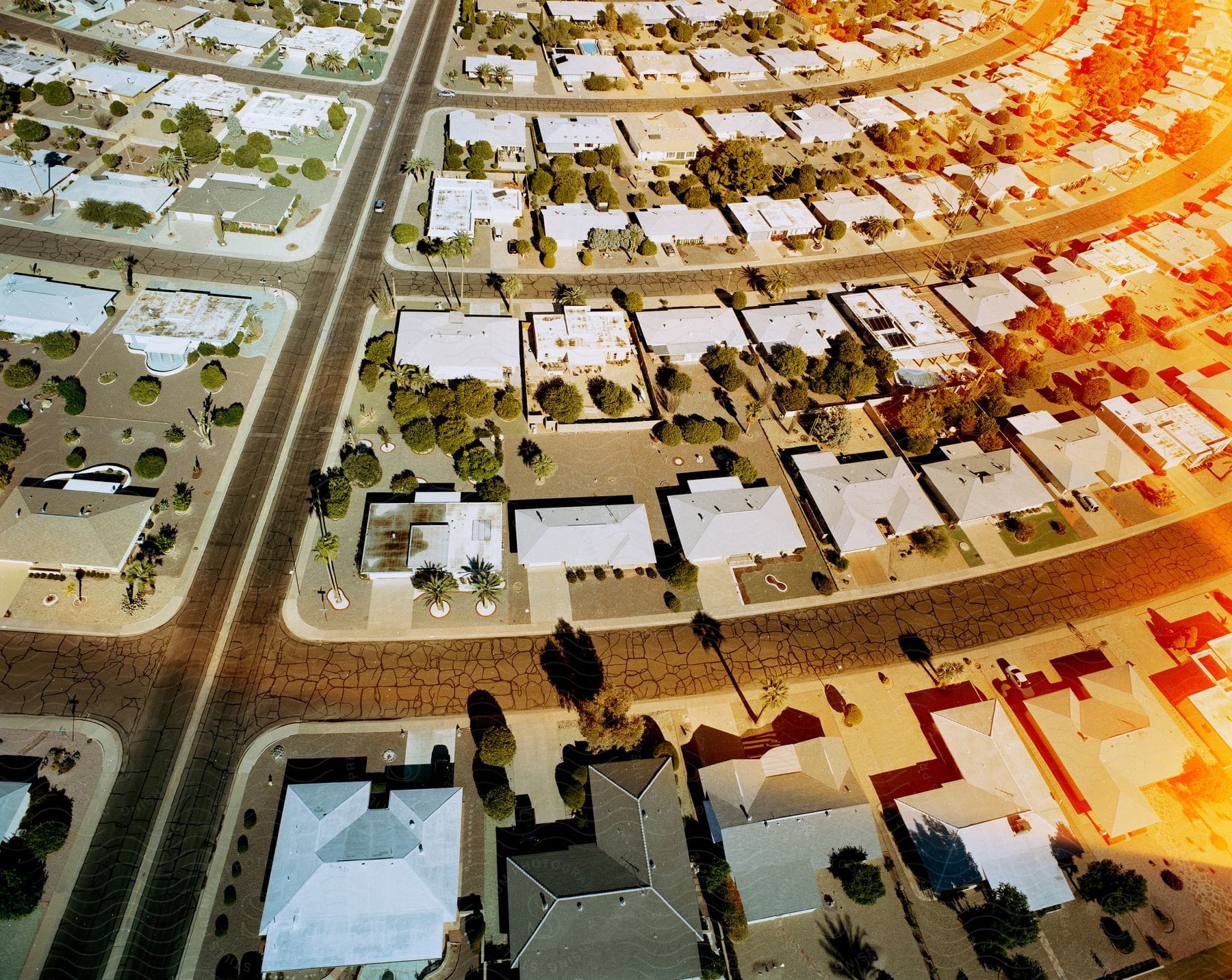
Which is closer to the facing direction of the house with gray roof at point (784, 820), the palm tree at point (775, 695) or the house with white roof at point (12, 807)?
the palm tree

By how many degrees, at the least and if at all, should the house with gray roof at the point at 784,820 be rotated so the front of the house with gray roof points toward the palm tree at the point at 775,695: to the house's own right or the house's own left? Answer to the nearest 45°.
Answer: approximately 45° to the house's own left

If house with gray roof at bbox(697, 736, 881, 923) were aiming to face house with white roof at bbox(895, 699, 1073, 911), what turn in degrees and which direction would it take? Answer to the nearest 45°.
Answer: approximately 45° to its right

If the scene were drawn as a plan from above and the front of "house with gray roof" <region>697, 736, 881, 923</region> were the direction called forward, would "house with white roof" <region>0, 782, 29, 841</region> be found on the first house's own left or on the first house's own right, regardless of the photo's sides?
on the first house's own left

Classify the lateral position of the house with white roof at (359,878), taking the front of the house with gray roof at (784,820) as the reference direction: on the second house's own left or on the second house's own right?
on the second house's own left

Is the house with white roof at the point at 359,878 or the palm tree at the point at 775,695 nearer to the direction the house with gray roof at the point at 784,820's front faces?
the palm tree

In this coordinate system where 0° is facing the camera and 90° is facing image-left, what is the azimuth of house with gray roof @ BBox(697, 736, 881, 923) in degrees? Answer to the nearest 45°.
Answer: approximately 180°

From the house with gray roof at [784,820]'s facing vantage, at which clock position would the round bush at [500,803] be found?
The round bush is roughly at 8 o'clock from the house with gray roof.
